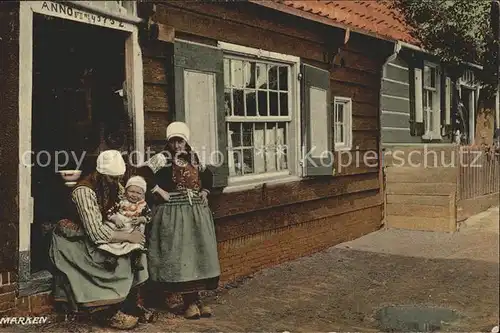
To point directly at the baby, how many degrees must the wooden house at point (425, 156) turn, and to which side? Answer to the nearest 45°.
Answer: approximately 45° to its right

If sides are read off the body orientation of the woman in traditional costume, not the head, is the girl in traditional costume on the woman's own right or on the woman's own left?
on the woman's own left

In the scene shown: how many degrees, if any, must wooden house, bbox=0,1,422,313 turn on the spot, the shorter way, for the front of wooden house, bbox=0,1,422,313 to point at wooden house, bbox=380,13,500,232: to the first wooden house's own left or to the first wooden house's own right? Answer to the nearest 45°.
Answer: approximately 90° to the first wooden house's own left

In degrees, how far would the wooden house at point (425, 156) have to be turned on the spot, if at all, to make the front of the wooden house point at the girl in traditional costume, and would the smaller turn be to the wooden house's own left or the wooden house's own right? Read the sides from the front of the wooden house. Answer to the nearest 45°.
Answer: approximately 45° to the wooden house's own right

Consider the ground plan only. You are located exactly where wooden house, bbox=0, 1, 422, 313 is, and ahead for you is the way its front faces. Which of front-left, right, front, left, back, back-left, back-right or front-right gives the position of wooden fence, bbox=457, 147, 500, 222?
left

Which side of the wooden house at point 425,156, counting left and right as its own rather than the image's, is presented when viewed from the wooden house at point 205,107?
right

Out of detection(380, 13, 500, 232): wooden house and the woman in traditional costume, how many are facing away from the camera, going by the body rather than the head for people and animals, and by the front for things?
0

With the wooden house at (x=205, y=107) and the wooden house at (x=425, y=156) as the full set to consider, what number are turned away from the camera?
0

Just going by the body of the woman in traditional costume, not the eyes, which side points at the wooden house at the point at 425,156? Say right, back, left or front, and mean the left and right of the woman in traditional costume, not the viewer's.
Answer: left
